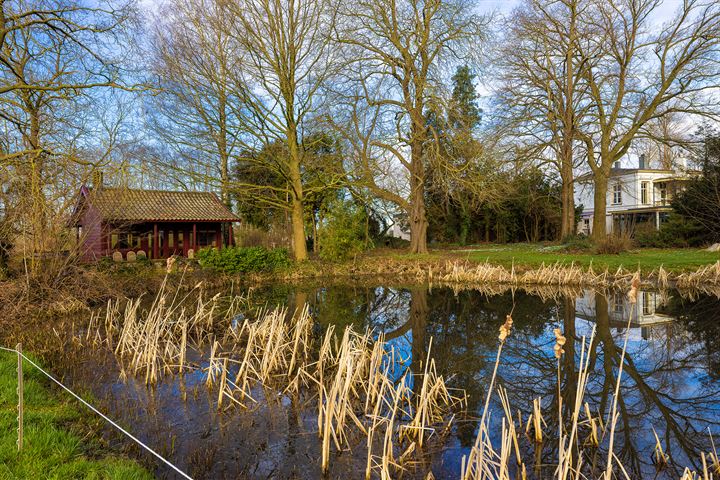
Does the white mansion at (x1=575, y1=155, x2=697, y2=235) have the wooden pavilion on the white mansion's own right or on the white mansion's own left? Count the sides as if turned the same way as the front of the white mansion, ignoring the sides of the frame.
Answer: on the white mansion's own right

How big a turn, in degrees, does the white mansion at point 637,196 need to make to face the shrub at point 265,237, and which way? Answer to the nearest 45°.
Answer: approximately 90° to its right

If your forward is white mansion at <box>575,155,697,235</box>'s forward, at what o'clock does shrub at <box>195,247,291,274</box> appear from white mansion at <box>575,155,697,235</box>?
The shrub is roughly at 2 o'clock from the white mansion.

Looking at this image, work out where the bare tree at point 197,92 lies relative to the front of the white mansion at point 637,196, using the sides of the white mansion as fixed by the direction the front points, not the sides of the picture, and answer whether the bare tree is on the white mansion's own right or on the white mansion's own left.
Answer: on the white mansion's own right

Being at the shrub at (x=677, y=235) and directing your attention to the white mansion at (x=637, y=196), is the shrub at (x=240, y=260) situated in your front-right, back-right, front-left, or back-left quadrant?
back-left
